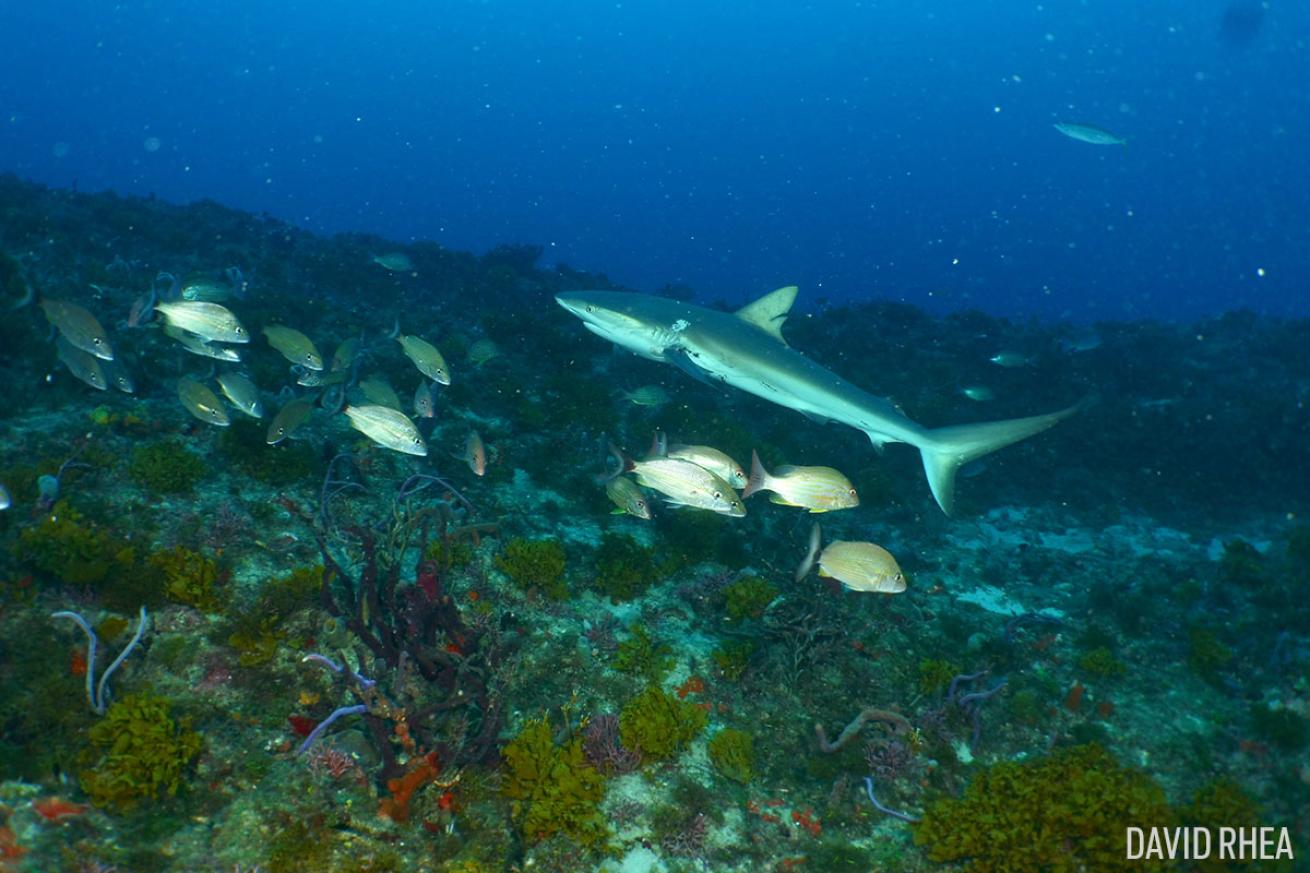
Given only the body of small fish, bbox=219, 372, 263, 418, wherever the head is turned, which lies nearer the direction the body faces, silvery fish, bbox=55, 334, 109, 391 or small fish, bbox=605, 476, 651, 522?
the small fish

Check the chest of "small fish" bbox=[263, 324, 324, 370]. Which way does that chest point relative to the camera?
to the viewer's right

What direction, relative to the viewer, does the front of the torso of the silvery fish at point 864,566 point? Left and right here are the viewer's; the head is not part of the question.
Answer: facing to the right of the viewer

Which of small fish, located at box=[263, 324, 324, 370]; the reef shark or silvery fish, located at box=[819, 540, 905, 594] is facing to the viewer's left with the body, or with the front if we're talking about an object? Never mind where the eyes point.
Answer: the reef shark

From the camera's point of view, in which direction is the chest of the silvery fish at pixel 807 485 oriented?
to the viewer's right

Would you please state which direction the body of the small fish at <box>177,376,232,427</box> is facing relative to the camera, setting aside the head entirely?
to the viewer's right

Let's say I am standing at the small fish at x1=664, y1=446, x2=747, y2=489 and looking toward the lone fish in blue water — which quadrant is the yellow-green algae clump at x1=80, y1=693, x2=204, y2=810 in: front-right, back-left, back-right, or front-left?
back-left

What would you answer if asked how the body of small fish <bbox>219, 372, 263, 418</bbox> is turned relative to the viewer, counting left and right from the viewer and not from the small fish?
facing to the right of the viewer

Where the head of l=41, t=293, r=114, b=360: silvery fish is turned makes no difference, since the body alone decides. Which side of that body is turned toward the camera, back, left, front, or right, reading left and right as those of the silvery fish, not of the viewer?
right
